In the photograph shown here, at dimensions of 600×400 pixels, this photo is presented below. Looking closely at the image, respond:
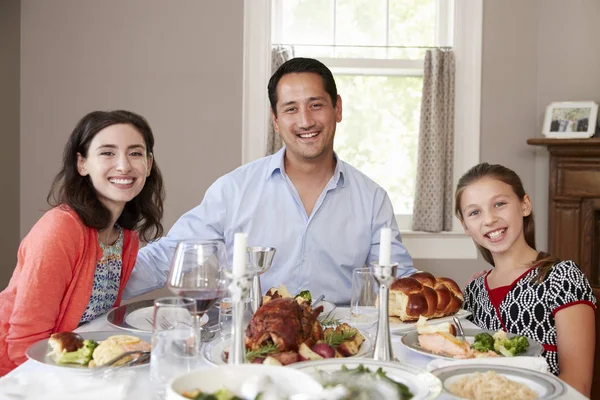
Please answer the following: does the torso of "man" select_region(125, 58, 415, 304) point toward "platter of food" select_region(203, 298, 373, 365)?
yes

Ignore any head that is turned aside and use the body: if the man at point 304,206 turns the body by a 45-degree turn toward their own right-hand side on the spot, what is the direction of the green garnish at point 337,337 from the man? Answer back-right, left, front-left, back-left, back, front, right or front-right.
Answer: front-left

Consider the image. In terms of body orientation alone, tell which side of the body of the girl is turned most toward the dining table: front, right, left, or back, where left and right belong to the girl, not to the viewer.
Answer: front

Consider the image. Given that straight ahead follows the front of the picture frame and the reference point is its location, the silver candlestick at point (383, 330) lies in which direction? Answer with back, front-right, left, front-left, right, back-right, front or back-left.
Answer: front

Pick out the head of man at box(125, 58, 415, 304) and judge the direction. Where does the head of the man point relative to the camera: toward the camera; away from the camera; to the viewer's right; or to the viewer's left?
toward the camera

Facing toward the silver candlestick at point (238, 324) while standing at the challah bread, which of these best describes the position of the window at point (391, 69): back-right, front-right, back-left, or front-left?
back-right

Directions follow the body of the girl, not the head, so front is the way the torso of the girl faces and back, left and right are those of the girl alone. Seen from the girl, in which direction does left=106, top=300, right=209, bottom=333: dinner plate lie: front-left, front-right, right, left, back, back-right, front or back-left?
front

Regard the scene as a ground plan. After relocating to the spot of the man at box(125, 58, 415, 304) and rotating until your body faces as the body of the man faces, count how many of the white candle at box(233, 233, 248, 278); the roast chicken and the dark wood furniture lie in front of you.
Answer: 2

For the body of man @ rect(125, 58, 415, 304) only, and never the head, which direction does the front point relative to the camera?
toward the camera

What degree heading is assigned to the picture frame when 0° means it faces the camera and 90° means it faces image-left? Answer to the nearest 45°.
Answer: approximately 0°

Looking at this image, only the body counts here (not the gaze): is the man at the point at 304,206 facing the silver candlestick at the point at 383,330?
yes

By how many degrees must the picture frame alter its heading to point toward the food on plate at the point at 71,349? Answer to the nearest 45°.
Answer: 0° — it already faces it

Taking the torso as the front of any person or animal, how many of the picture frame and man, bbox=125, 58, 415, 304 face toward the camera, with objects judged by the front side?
2

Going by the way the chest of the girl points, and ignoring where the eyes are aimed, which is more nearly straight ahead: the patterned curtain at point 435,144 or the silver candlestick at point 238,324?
the silver candlestick

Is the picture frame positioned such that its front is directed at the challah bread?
yes
